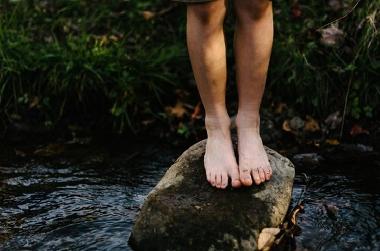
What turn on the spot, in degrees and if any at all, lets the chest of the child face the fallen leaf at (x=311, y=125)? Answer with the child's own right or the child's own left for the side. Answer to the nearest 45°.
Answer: approximately 180°

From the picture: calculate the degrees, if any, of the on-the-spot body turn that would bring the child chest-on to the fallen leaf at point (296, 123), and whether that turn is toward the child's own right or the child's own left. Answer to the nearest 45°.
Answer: approximately 180°

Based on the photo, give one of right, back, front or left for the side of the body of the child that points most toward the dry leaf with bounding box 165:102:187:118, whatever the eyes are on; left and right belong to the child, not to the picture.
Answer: back

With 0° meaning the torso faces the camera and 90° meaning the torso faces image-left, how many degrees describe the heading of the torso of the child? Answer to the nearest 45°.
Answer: approximately 0°

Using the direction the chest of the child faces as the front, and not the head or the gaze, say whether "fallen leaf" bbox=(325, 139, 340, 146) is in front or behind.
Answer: behind

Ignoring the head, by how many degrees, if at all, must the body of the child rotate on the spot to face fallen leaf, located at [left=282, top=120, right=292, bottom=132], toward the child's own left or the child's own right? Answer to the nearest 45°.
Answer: approximately 180°

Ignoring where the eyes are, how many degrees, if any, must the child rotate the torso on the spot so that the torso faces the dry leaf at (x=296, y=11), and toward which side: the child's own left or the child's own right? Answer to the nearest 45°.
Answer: approximately 180°

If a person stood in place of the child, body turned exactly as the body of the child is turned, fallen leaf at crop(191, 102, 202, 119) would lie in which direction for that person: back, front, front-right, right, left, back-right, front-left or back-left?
back

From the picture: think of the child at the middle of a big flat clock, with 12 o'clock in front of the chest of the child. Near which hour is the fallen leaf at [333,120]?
The fallen leaf is roughly at 7 o'clock from the child.
